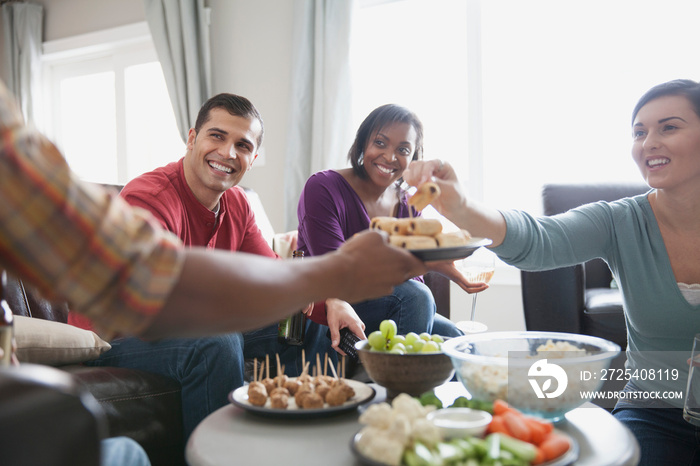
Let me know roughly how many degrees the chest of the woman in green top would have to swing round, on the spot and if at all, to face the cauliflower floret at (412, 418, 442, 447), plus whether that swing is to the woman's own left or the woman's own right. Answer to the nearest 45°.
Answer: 0° — they already face it

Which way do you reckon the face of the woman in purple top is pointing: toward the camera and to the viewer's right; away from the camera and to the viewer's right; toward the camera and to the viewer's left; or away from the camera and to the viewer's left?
toward the camera and to the viewer's right

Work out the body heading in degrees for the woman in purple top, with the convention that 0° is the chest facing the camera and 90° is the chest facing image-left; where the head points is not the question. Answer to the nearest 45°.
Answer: approximately 315°

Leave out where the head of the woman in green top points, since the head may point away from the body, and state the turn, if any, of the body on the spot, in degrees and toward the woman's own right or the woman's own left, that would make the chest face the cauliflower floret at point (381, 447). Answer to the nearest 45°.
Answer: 0° — they already face it

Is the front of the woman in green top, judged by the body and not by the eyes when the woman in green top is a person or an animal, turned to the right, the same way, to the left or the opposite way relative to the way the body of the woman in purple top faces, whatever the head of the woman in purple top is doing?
to the right

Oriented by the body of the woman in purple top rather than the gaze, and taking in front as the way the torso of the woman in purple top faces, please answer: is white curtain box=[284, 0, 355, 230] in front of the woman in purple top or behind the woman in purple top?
behind
